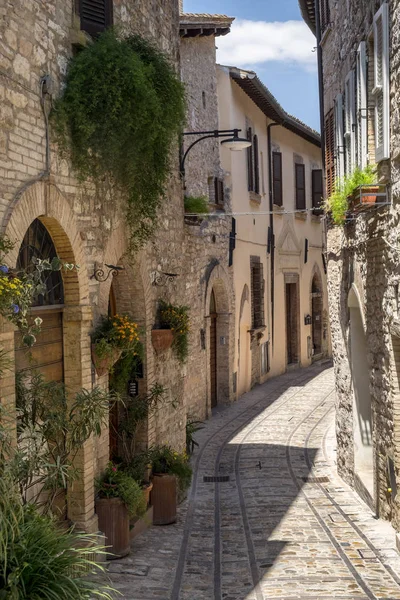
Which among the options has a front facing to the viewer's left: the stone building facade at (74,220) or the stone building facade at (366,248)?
the stone building facade at (366,248)

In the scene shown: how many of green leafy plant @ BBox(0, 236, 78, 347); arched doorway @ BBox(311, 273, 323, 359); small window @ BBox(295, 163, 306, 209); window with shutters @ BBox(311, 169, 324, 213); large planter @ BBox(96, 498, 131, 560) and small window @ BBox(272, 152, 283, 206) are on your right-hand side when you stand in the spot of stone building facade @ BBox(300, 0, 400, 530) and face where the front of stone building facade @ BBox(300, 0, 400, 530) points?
4

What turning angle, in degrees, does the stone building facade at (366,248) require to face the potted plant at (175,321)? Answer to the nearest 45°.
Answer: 0° — it already faces it

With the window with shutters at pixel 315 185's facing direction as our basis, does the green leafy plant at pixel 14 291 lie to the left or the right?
on its right

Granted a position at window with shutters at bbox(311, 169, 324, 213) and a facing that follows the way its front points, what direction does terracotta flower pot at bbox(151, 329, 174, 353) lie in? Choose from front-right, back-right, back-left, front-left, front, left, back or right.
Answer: front-right

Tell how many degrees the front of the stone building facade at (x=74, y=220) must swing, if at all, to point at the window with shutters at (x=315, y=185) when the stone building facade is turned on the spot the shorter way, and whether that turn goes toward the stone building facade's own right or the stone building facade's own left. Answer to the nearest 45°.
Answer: approximately 135° to the stone building facade's own left

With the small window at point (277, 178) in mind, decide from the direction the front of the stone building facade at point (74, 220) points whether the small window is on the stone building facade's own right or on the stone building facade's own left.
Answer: on the stone building facade's own left

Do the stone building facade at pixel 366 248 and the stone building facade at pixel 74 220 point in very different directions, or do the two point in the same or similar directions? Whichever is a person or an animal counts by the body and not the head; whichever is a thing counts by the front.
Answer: very different directions

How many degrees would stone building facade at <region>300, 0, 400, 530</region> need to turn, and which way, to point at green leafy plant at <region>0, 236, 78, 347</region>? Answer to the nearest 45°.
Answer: approximately 45° to its left

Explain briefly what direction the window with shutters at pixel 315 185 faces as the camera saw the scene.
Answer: facing the viewer and to the right of the viewer

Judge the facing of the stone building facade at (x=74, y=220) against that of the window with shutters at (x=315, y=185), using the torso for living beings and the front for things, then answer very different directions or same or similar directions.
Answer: same or similar directions

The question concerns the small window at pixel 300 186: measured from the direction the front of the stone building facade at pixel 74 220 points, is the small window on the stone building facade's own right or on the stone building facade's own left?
on the stone building facade's own left

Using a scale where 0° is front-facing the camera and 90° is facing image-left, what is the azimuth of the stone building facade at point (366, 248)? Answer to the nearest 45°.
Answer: approximately 90°

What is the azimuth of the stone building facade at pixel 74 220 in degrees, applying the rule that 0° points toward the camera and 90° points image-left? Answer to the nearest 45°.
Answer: approximately 315°

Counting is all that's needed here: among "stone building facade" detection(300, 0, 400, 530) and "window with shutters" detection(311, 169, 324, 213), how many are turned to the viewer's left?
1

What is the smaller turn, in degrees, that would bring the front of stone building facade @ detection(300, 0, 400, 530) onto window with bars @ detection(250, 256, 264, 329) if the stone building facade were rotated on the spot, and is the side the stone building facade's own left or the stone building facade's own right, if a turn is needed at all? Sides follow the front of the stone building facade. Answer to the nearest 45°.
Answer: approximately 90° to the stone building facade's own right
